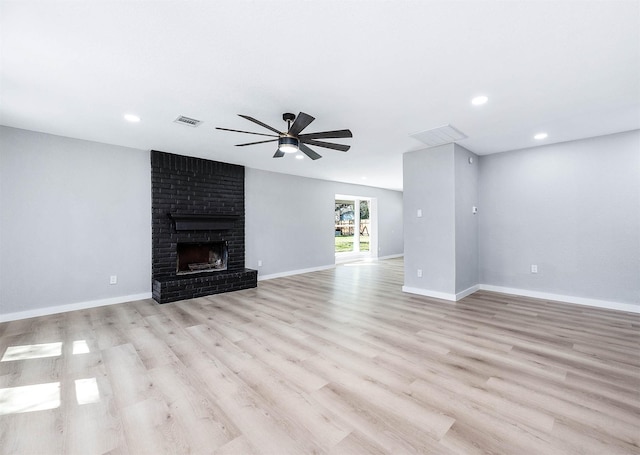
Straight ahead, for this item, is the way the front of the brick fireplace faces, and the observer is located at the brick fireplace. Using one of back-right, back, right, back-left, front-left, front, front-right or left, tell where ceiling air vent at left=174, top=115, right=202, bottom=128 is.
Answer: front-right

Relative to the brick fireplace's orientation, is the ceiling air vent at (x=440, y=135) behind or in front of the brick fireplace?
in front

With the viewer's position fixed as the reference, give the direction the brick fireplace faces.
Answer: facing the viewer and to the right of the viewer

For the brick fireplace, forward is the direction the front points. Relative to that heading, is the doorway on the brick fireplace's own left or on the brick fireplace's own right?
on the brick fireplace's own left

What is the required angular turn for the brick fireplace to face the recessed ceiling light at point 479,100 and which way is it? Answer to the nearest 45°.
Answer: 0° — it already faces it
